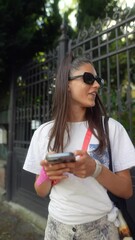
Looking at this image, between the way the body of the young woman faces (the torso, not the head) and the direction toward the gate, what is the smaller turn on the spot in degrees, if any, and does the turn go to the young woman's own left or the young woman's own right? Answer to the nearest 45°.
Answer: approximately 180°

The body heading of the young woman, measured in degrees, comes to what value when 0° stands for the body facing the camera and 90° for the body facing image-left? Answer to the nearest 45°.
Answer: approximately 0°

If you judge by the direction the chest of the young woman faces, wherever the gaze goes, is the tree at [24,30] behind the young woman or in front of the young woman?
behind
